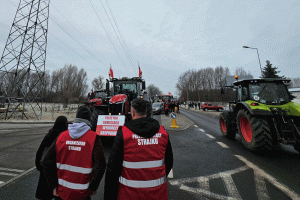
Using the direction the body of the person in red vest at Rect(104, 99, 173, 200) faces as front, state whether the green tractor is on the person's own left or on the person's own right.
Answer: on the person's own right

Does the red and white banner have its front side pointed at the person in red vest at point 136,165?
yes

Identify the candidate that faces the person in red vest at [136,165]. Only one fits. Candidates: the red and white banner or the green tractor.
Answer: the red and white banner

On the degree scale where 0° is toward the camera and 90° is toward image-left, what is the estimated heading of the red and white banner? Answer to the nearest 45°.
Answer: approximately 0°

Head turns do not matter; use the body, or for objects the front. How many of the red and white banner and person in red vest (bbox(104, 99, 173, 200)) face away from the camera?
1

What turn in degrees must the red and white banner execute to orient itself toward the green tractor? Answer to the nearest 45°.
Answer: approximately 90° to its left

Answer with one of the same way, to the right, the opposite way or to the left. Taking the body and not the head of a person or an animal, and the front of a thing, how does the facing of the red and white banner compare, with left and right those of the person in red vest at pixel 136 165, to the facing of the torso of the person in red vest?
the opposite way

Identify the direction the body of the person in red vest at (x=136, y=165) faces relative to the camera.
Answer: away from the camera

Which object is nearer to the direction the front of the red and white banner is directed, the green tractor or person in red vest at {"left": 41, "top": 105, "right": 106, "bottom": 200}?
the person in red vest

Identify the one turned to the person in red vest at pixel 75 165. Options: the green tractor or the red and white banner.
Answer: the red and white banner

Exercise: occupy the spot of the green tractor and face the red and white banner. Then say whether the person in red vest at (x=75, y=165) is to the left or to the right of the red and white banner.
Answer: left
